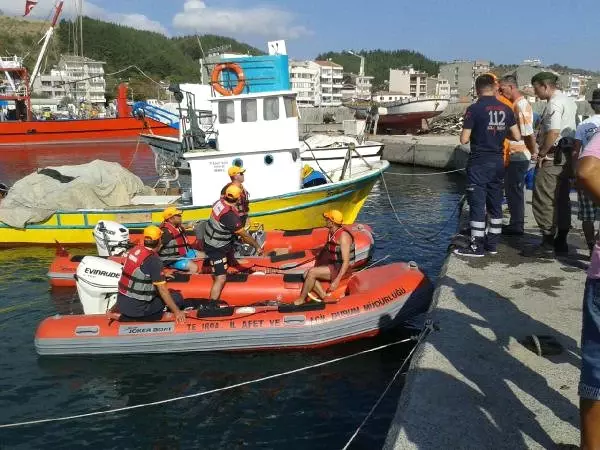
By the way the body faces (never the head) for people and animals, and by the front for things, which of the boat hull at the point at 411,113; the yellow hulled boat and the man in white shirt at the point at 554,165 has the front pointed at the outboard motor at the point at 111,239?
the man in white shirt

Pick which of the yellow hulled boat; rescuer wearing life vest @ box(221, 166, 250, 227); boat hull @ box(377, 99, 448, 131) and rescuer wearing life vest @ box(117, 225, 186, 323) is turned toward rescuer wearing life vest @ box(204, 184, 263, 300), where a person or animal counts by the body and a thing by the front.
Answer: rescuer wearing life vest @ box(117, 225, 186, 323)

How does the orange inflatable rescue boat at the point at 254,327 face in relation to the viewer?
to the viewer's right

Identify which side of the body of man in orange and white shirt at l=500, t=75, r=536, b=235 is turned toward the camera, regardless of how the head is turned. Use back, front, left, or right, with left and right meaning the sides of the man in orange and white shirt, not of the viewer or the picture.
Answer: left

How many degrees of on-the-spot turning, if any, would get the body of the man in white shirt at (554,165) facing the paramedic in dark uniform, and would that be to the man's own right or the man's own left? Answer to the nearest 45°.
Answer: approximately 45° to the man's own left

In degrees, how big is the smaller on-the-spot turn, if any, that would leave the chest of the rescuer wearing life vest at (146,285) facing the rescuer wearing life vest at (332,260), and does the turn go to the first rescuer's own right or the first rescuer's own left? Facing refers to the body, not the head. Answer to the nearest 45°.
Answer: approximately 45° to the first rescuer's own right

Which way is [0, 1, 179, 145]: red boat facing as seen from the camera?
to the viewer's right

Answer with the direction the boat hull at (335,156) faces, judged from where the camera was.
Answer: facing to the right of the viewer

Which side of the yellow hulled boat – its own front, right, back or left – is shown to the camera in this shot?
right

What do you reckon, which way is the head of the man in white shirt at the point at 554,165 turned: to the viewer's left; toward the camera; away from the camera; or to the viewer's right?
to the viewer's left

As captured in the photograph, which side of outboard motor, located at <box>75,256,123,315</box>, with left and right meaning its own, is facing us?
right

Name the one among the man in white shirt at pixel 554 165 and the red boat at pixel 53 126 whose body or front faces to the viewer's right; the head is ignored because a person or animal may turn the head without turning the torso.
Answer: the red boat

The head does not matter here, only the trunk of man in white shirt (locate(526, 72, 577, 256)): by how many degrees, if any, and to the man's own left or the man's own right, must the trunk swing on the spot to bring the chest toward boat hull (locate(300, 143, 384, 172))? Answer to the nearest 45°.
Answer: approximately 45° to the man's own right

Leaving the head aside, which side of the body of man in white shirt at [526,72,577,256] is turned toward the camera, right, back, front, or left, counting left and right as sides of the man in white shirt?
left

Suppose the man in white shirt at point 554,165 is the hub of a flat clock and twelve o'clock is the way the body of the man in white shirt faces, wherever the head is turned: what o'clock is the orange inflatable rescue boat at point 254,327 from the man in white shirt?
The orange inflatable rescue boat is roughly at 11 o'clock from the man in white shirt.
